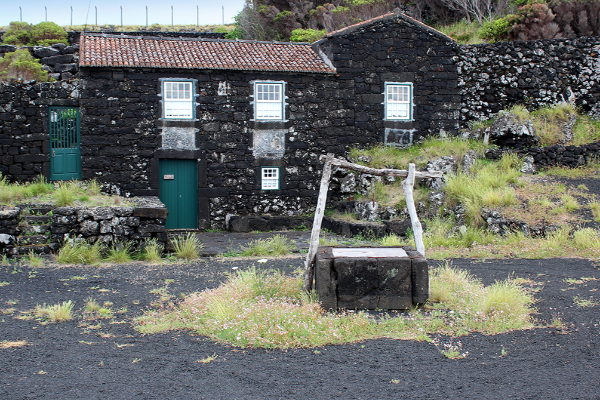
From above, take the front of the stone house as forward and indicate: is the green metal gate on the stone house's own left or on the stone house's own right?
on the stone house's own right

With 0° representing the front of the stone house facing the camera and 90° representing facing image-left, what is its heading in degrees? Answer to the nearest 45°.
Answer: approximately 0°

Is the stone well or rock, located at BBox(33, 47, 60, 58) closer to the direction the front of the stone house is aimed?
the stone well

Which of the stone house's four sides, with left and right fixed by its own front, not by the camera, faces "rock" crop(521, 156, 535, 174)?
left

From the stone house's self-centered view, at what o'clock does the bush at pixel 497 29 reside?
The bush is roughly at 8 o'clock from the stone house.

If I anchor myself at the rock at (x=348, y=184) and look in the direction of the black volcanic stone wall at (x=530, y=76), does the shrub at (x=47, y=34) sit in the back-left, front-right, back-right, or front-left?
back-left

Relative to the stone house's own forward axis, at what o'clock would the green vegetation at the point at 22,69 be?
The green vegetation is roughly at 4 o'clock from the stone house.

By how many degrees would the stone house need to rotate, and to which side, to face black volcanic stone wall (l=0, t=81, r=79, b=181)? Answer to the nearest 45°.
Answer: approximately 90° to its right

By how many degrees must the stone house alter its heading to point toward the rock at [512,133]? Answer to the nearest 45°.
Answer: approximately 90° to its left

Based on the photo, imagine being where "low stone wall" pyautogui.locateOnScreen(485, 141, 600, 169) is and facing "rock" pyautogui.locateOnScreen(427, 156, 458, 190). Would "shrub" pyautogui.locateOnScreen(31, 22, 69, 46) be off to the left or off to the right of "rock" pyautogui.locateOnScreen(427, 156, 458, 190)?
right

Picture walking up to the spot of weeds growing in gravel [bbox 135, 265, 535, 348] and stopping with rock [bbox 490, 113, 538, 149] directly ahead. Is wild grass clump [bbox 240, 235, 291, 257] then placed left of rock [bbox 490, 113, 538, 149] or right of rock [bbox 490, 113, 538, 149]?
left

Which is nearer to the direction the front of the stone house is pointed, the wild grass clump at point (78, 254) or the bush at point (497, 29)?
the wild grass clump

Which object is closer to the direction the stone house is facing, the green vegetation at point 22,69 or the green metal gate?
the green metal gate

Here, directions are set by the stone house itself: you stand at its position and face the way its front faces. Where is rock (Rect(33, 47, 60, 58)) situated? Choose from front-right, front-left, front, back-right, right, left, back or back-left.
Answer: back-right

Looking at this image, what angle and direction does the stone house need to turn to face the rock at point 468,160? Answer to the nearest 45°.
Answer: approximately 90° to its left

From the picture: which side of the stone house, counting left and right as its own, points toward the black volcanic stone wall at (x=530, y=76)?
left
